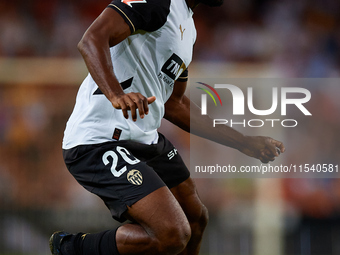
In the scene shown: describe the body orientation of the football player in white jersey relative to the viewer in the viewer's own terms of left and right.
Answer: facing the viewer and to the right of the viewer
